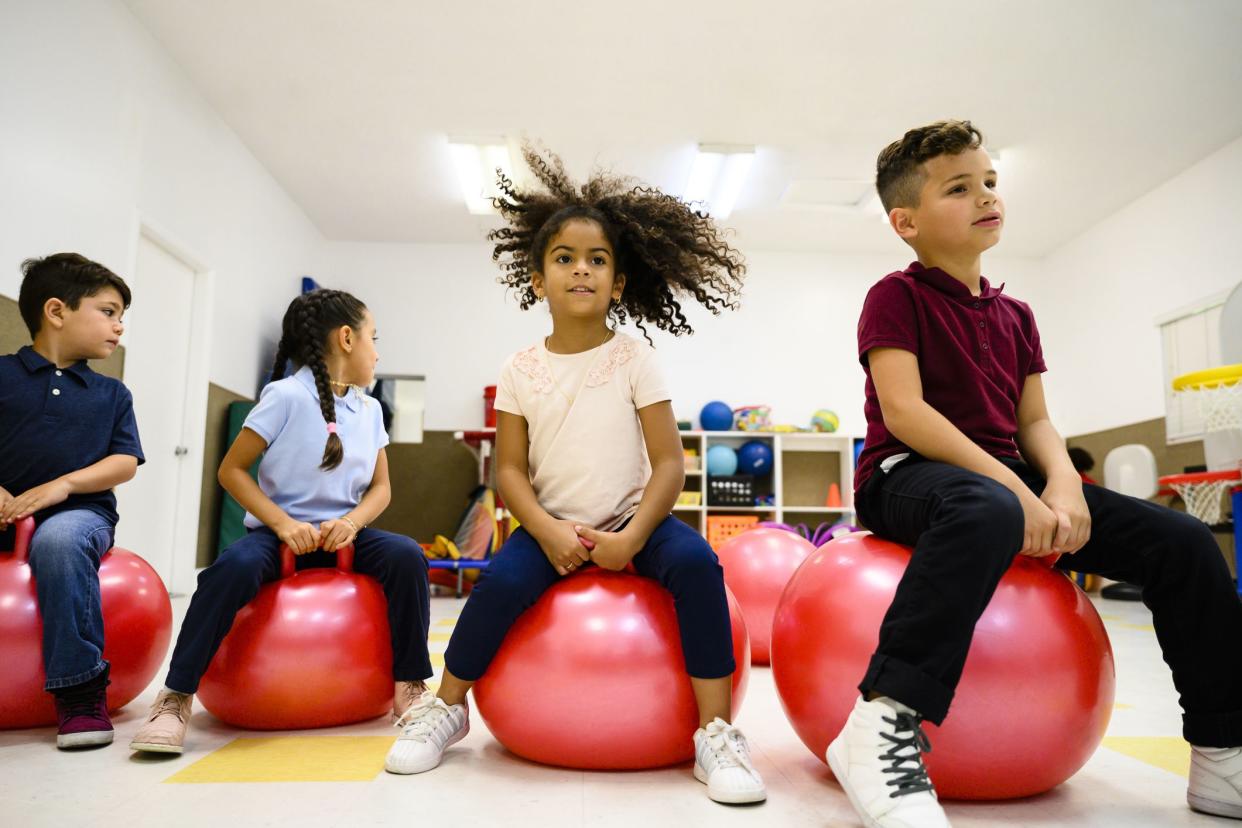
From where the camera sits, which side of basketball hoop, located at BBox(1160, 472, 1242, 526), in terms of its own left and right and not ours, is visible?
left

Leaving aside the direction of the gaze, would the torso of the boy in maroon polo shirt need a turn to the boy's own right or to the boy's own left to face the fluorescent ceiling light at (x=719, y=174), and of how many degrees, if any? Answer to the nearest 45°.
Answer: approximately 180°

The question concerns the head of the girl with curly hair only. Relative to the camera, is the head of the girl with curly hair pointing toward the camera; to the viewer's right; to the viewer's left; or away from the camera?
toward the camera

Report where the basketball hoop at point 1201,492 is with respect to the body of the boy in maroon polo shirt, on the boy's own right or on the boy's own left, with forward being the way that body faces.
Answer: on the boy's own left

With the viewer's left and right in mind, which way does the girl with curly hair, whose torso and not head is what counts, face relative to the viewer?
facing the viewer

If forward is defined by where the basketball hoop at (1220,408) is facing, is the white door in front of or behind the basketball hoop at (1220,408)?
in front

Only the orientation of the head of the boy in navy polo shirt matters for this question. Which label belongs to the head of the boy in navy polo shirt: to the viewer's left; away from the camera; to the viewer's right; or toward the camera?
to the viewer's right

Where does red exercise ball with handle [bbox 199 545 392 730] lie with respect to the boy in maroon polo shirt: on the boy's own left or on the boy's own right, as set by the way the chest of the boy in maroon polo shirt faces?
on the boy's own right

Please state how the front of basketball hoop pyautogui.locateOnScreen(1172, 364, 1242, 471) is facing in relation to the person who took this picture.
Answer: facing to the left of the viewer

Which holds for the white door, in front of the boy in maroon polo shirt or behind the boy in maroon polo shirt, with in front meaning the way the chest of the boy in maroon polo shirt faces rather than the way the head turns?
behind

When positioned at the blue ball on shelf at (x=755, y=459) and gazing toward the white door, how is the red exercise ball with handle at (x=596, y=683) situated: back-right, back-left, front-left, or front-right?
front-left

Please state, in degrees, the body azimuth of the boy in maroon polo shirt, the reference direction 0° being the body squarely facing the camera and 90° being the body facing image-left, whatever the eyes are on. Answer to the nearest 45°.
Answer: approximately 315°

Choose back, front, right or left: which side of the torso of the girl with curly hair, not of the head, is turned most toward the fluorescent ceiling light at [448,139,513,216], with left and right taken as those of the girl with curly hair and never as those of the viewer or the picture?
back
